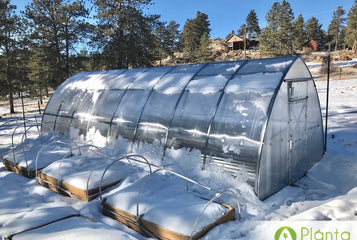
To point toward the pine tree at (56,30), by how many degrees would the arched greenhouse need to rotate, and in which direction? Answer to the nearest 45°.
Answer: approximately 180°

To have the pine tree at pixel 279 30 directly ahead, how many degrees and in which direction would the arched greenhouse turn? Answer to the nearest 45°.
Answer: approximately 135° to its left

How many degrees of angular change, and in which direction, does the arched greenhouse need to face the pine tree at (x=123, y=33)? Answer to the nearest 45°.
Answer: approximately 135° to its left

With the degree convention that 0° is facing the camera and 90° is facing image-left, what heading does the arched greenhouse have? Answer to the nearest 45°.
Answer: approximately 315°

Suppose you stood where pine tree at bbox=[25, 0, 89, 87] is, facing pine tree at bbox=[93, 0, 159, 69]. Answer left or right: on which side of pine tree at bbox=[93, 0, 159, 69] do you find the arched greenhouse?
right

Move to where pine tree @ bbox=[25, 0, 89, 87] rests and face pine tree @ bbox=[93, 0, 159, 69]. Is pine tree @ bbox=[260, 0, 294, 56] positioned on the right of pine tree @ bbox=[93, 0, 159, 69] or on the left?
left

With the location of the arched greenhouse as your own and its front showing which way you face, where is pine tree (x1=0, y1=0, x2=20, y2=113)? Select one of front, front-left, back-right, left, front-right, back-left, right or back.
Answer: back
